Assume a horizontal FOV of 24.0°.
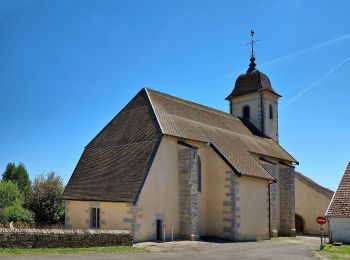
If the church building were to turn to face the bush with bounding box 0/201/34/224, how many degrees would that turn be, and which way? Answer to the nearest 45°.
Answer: approximately 90° to its left

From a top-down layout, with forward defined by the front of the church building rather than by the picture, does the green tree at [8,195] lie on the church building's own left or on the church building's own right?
on the church building's own left

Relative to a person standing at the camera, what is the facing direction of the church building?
facing away from the viewer and to the right of the viewer
